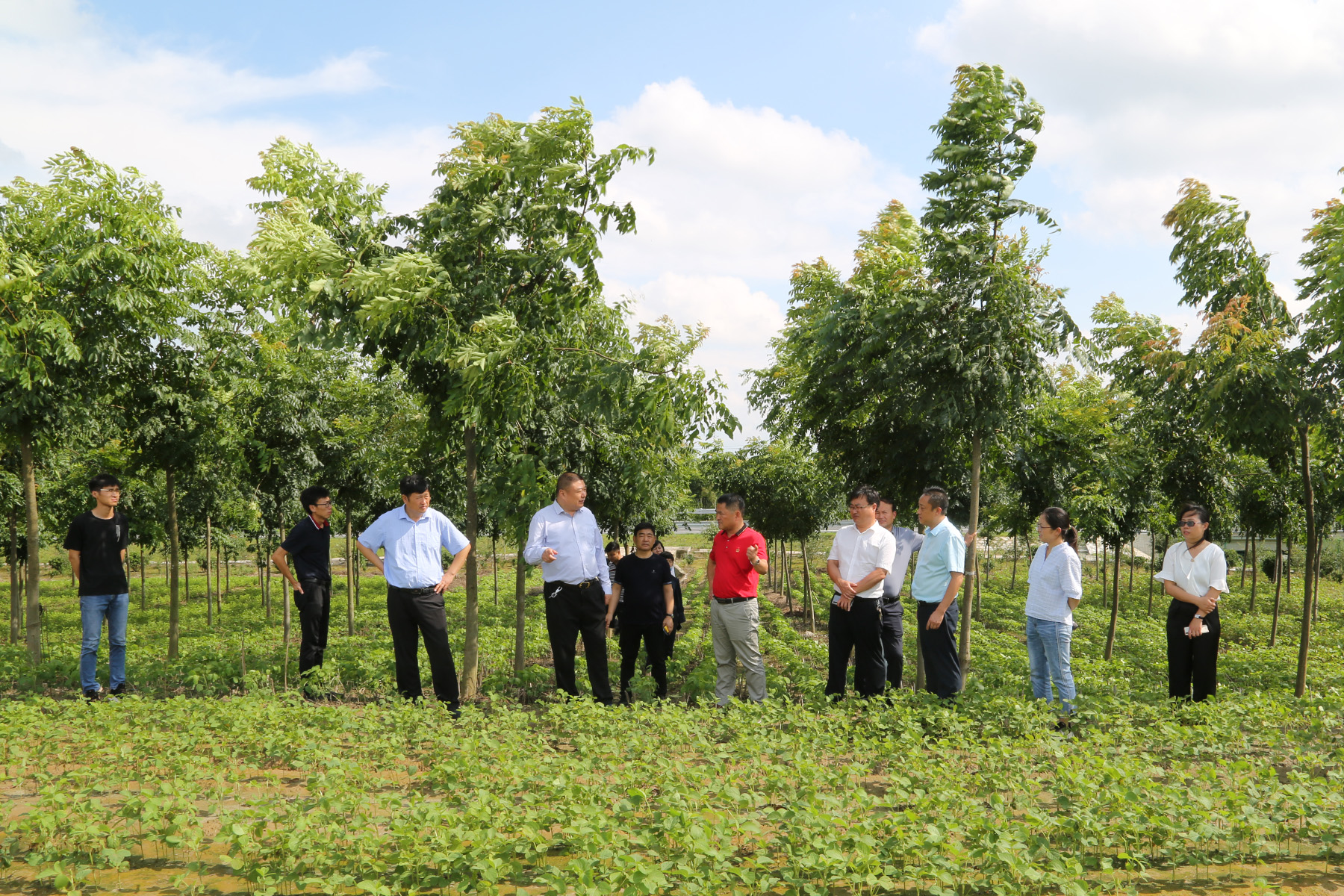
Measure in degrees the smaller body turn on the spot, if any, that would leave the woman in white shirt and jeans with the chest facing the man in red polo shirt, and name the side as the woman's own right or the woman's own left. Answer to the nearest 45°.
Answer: approximately 45° to the woman's own right

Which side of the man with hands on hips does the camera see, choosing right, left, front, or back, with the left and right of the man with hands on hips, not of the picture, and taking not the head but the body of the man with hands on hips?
front

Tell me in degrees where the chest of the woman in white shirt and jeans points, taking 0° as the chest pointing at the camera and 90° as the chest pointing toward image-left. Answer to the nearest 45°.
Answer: approximately 45°

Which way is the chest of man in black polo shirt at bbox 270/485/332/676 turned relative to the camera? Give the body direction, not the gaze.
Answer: to the viewer's right

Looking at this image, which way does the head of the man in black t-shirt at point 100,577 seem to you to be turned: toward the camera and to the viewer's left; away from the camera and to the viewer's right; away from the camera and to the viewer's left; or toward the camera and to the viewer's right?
toward the camera and to the viewer's right

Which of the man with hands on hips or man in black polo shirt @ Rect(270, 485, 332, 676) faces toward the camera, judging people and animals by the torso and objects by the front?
the man with hands on hips

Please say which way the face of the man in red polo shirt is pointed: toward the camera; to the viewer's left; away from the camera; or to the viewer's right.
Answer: to the viewer's left

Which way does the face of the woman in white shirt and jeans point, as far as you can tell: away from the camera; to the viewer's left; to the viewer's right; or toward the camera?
to the viewer's left

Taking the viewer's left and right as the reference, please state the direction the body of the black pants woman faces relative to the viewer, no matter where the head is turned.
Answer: facing the viewer

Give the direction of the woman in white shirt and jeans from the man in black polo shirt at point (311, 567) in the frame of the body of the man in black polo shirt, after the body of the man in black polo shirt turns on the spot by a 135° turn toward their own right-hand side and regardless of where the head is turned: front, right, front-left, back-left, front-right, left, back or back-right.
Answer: left

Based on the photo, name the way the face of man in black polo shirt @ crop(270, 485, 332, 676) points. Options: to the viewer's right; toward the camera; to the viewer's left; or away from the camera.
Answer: to the viewer's right

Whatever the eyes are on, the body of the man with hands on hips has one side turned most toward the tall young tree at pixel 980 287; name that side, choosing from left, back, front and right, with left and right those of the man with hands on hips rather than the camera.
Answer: left

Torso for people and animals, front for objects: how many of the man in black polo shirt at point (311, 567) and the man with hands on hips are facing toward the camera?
1

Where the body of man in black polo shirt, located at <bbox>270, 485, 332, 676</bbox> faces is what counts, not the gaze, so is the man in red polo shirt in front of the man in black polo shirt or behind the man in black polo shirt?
in front

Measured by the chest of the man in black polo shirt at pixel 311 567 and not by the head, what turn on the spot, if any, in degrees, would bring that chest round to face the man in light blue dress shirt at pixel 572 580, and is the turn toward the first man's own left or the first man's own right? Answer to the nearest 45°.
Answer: approximately 45° to the first man's own right
